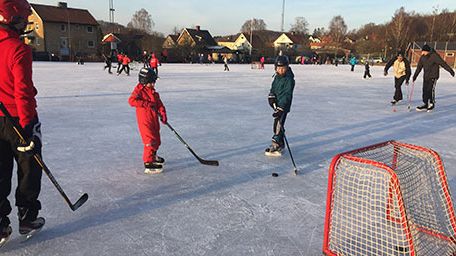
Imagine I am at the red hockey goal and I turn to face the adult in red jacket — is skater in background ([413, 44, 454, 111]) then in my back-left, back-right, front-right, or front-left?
back-right

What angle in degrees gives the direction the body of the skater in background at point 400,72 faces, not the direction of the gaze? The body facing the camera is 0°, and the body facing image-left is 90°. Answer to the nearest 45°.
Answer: approximately 45°

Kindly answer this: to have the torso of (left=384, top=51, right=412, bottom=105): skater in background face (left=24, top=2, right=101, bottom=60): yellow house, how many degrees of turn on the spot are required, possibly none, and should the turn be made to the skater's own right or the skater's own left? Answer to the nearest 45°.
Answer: approximately 90° to the skater's own right

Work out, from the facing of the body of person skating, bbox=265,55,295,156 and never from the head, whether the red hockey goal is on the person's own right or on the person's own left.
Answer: on the person's own left

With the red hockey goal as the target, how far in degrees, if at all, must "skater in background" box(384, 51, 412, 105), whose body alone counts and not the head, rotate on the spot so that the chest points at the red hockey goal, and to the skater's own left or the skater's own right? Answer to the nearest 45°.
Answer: approximately 45° to the skater's own left

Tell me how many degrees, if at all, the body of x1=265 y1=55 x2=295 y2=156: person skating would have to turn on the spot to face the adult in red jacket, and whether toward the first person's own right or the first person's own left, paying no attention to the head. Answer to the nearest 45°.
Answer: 0° — they already face them

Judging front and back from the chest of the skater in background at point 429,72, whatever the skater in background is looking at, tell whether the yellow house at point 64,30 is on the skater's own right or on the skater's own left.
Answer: on the skater's own right

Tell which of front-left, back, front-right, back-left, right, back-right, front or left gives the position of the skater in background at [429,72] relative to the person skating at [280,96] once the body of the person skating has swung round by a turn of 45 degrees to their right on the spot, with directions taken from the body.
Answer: back-right

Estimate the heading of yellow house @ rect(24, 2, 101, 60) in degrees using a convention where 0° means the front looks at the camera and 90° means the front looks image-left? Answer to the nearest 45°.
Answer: approximately 0°

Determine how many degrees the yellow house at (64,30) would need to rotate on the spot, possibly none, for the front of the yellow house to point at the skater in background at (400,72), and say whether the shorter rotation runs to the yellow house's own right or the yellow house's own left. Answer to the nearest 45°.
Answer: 0° — it already faces them

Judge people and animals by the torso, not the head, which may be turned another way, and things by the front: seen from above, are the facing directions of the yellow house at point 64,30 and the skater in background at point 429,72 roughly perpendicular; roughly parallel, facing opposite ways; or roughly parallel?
roughly perpendicular

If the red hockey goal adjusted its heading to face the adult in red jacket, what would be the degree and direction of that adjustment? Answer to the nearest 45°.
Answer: approximately 90° to its left

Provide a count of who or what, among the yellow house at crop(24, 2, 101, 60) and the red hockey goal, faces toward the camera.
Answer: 1
